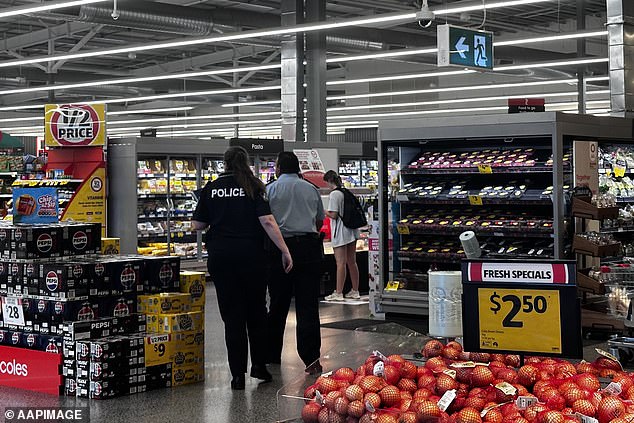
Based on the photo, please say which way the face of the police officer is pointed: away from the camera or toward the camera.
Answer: away from the camera

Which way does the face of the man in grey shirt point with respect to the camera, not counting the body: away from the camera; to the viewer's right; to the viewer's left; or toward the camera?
away from the camera

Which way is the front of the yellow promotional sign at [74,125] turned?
toward the camera

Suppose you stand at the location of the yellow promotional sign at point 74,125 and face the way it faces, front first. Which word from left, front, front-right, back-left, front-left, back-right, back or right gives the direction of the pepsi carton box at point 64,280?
front

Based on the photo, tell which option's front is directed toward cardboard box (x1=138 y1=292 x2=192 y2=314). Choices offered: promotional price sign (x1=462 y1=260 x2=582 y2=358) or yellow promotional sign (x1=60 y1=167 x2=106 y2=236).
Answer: the yellow promotional sign

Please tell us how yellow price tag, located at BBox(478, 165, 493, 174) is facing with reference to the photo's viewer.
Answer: facing the viewer

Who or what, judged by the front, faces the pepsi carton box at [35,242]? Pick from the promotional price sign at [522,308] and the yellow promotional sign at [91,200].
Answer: the yellow promotional sign

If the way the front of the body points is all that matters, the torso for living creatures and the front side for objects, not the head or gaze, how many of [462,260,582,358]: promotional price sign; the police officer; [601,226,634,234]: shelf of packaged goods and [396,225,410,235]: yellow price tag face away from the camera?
1

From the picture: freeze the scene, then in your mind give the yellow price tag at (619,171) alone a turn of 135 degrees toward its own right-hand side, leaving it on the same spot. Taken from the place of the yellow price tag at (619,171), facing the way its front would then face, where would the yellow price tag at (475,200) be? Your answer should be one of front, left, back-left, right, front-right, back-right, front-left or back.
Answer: left

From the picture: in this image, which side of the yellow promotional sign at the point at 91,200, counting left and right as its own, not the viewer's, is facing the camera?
front

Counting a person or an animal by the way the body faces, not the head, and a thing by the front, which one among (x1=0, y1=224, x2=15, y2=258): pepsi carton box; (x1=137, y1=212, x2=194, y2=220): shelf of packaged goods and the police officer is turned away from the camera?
the police officer

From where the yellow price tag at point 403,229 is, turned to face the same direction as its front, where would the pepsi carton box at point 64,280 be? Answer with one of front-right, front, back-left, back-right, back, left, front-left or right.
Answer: front-right

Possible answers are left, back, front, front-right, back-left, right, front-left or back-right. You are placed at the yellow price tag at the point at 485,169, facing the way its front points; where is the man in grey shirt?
front-right
